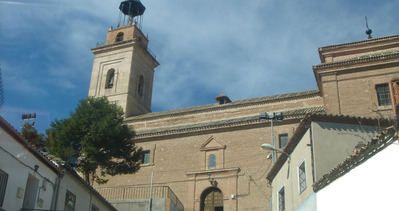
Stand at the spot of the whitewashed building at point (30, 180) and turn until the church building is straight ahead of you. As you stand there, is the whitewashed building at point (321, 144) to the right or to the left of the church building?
right

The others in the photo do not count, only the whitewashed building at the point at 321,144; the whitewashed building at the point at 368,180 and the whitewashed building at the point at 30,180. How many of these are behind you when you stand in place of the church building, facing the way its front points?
0

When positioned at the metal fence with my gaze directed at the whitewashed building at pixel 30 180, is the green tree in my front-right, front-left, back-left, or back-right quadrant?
front-right

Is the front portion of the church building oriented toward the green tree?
no

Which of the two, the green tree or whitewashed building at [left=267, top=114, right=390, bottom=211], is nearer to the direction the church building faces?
the whitewashed building

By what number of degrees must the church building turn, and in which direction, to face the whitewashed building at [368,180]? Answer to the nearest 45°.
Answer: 0° — it already faces it

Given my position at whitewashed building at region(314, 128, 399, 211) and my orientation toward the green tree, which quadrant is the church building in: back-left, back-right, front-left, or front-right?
front-right

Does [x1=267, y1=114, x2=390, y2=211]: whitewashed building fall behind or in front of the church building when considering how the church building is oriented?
in front

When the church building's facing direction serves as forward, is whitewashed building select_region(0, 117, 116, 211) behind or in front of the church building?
in front

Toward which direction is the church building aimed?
toward the camera

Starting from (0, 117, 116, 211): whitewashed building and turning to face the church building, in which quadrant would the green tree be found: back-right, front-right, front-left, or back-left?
front-left
